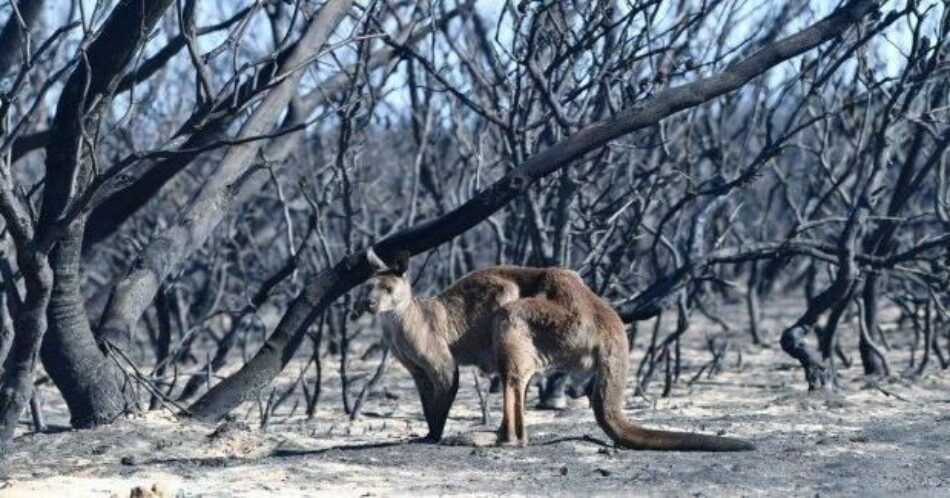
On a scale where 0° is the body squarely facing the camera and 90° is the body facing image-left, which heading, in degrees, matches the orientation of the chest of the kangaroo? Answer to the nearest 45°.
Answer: approximately 90°

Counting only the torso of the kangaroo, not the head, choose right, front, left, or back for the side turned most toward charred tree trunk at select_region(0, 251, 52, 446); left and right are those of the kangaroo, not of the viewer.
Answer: front

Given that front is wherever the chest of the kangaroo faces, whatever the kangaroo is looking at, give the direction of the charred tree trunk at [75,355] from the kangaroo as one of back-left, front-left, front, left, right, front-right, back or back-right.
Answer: front
